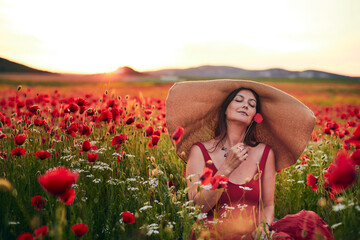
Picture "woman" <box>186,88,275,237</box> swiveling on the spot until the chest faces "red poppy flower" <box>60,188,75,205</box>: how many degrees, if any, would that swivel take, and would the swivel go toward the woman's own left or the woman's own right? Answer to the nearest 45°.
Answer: approximately 45° to the woman's own right

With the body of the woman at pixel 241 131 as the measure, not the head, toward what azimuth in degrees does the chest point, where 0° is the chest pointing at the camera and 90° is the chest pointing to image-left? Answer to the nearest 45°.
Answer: approximately 0°

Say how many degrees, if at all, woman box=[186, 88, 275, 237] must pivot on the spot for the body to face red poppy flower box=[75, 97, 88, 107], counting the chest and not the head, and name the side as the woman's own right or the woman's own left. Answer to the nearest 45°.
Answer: approximately 90° to the woman's own right

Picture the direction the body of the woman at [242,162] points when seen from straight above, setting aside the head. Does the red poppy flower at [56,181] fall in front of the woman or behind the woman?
in front

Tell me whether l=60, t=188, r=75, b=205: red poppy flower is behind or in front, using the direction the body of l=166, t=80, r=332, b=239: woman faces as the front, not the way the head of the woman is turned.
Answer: in front

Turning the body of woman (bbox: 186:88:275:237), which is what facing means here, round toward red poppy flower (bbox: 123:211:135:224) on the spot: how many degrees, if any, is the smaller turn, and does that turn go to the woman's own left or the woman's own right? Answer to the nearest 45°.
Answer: approximately 45° to the woman's own right

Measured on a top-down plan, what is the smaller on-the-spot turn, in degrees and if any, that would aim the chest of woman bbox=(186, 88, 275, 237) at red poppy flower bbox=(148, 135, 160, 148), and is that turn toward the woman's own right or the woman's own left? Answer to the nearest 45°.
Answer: approximately 90° to the woman's own right
